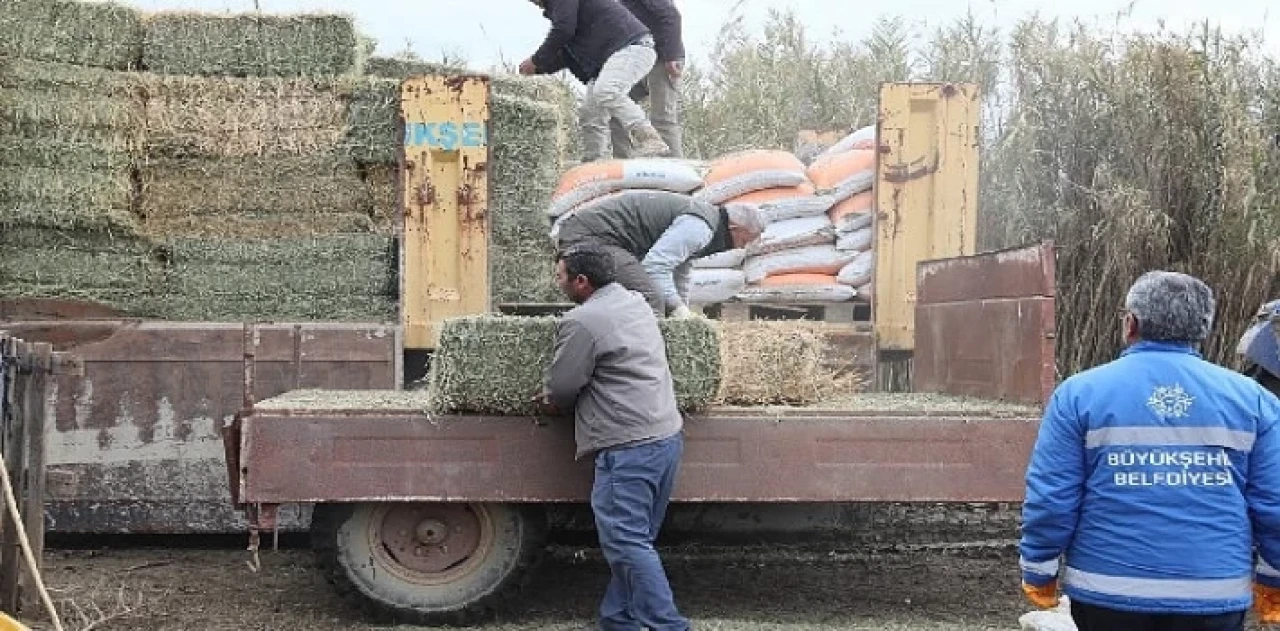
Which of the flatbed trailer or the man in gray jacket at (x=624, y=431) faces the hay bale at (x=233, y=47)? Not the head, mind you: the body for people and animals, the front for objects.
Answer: the man in gray jacket

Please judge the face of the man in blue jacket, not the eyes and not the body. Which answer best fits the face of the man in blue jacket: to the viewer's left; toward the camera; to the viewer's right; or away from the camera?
away from the camera

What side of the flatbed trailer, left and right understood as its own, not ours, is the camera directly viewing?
right

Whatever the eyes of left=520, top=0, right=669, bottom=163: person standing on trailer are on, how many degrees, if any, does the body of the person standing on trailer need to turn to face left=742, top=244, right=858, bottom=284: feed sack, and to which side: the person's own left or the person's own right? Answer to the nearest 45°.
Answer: approximately 135° to the person's own left

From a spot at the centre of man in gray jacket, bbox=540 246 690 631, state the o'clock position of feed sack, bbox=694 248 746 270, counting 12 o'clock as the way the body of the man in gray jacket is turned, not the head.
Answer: The feed sack is roughly at 2 o'clock from the man in gray jacket.

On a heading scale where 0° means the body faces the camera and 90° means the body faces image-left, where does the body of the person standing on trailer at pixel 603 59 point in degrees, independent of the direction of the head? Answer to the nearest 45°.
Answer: approximately 90°

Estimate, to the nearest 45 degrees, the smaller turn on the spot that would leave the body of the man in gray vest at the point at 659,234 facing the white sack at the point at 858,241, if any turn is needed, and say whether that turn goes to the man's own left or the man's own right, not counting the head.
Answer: approximately 45° to the man's own left
